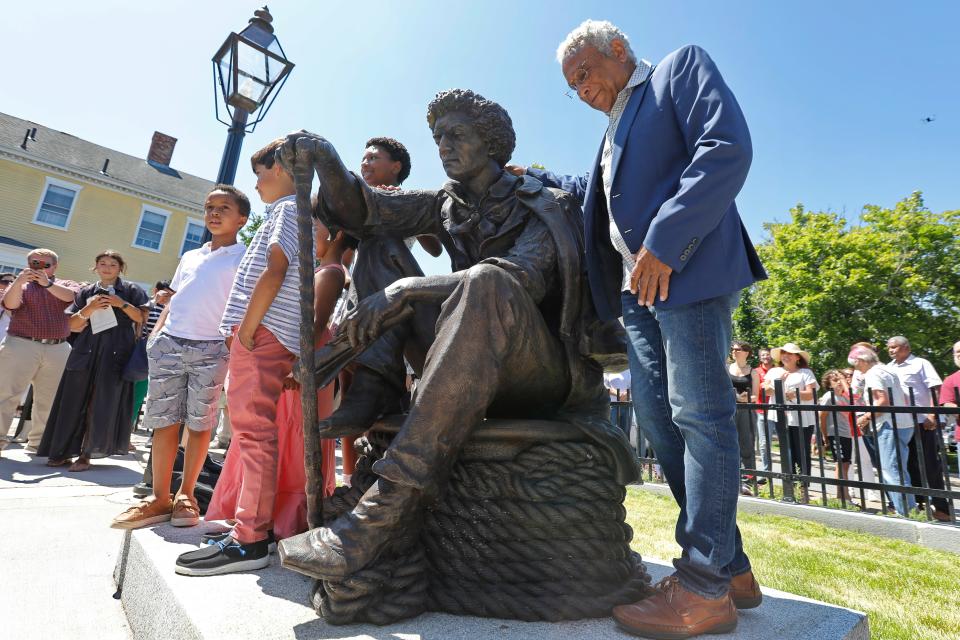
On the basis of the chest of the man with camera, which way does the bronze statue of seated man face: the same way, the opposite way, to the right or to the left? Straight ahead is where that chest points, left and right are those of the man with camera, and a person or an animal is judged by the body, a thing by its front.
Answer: to the right

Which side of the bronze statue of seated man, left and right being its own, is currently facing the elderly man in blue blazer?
left

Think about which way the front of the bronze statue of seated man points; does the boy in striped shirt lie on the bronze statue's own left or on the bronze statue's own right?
on the bronze statue's own right

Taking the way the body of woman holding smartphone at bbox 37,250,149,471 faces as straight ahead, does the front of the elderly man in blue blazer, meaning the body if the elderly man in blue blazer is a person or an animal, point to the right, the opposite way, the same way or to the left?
to the right

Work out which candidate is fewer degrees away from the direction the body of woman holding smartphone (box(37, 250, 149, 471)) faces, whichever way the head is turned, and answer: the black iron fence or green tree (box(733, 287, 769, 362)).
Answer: the black iron fence

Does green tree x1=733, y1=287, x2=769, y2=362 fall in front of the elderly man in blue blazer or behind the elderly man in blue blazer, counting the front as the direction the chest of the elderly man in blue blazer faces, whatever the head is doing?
behind

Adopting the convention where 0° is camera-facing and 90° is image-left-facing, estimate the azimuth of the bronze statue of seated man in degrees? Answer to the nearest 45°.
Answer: approximately 45°

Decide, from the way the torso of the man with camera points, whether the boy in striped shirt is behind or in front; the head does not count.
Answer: in front
